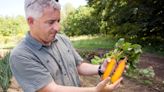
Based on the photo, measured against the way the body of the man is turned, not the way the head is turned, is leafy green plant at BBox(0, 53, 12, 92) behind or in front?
behind

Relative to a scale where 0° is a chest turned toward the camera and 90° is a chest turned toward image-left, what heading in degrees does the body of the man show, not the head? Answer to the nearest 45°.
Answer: approximately 315°
